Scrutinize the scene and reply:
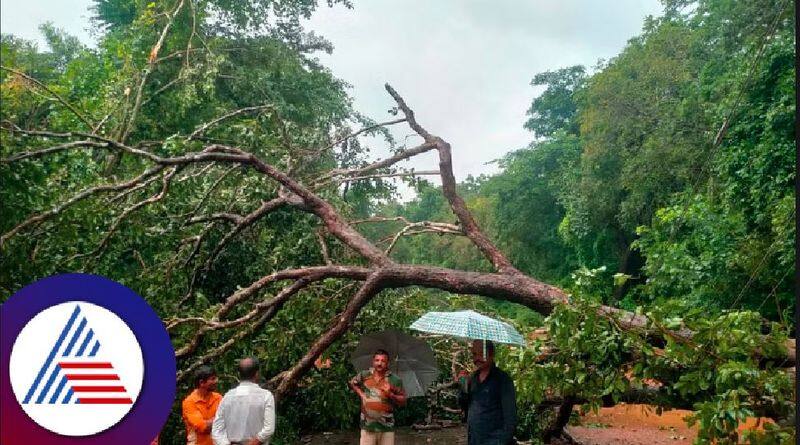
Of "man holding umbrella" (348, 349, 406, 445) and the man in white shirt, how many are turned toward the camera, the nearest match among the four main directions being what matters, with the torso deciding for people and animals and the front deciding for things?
1

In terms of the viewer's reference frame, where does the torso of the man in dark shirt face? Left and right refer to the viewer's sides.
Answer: facing the viewer and to the left of the viewer

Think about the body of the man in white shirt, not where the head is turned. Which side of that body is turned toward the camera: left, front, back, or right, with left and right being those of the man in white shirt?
back

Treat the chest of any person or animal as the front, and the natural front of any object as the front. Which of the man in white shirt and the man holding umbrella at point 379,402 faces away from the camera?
the man in white shirt

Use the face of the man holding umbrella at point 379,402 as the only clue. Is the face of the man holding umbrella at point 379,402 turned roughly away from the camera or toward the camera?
toward the camera

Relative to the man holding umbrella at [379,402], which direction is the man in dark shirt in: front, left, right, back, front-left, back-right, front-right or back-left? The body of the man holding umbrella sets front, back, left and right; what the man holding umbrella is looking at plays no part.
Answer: front-left

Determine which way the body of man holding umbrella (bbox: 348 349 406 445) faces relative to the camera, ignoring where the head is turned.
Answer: toward the camera

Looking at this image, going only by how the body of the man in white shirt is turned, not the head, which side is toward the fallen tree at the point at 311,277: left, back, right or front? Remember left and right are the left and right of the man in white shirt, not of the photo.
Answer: front

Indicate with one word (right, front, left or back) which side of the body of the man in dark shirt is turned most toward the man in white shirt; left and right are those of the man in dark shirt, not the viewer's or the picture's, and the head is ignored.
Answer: right

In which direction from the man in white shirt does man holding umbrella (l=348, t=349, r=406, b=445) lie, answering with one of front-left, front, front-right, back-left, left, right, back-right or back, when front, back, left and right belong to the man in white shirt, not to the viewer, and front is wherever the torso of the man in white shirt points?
front-right

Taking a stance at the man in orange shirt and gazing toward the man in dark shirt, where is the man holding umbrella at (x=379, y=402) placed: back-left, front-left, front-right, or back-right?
front-left

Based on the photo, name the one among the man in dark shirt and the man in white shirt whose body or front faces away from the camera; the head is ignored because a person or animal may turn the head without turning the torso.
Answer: the man in white shirt

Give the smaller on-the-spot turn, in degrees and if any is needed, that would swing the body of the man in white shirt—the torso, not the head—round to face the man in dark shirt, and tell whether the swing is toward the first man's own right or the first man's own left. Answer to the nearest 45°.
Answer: approximately 90° to the first man's own right

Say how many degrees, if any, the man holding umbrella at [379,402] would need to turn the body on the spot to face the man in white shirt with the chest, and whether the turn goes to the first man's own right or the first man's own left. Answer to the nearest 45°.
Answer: approximately 45° to the first man's own right
